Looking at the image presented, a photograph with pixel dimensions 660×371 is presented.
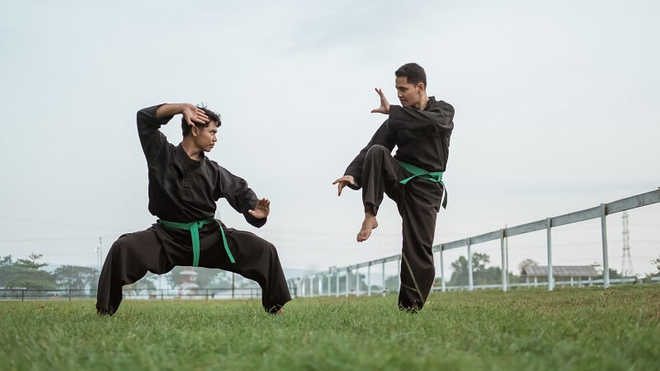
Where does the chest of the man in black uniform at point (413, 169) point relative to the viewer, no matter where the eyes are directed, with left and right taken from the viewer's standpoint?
facing the viewer and to the left of the viewer

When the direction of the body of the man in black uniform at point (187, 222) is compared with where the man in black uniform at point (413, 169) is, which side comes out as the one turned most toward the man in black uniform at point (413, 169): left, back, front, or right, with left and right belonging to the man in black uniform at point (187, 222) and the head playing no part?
left

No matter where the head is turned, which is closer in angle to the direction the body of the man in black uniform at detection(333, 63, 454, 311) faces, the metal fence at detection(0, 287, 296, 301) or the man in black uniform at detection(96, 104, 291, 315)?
the man in black uniform

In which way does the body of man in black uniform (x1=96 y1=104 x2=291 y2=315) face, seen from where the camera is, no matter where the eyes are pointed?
toward the camera

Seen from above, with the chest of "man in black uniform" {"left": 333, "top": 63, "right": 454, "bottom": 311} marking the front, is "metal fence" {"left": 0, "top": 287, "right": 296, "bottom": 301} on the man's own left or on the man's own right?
on the man's own right

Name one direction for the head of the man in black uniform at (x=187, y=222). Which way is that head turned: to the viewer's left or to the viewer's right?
to the viewer's right

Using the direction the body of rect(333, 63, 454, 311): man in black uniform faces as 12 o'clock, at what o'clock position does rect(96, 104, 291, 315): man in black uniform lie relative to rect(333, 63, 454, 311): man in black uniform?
rect(96, 104, 291, 315): man in black uniform is roughly at 1 o'clock from rect(333, 63, 454, 311): man in black uniform.
